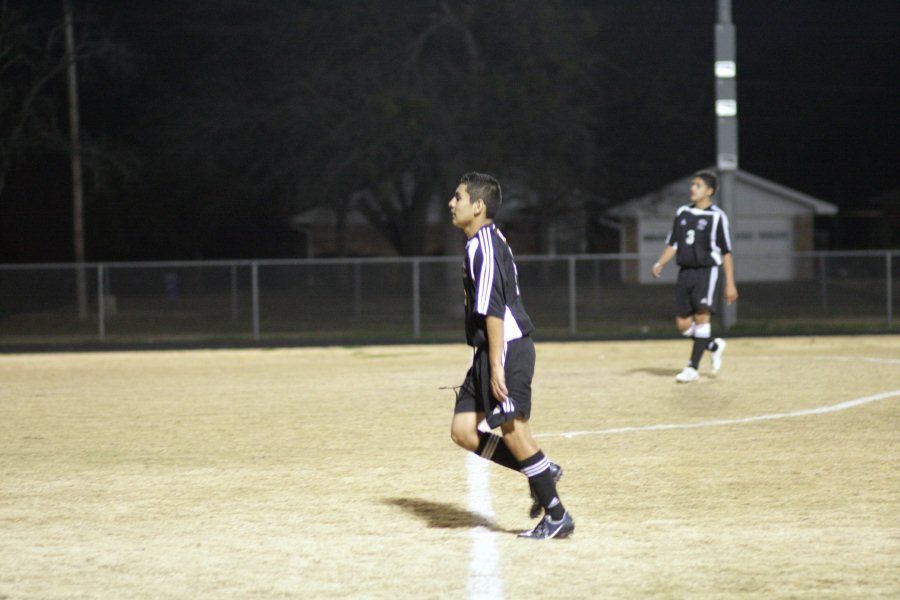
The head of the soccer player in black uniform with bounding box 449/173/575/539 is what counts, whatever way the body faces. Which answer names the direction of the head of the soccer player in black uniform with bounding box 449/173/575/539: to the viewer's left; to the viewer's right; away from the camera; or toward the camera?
to the viewer's left

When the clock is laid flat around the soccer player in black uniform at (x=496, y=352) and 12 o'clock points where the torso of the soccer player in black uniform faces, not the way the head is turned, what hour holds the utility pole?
The utility pole is roughly at 2 o'clock from the soccer player in black uniform.

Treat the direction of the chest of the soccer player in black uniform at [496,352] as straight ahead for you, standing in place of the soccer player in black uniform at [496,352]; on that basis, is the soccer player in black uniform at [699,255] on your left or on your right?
on your right

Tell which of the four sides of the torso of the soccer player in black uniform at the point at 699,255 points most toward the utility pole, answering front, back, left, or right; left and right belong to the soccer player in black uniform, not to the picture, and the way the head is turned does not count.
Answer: right

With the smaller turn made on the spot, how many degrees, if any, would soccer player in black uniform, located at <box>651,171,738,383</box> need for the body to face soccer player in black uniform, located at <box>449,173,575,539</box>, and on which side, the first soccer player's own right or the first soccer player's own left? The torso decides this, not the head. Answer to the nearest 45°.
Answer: approximately 45° to the first soccer player's own left

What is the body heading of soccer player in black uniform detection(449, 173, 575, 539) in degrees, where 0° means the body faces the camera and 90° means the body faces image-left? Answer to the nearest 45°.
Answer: approximately 90°

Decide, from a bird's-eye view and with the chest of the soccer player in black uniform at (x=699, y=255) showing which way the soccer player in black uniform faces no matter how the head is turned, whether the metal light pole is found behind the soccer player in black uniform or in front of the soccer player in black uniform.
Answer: behind
